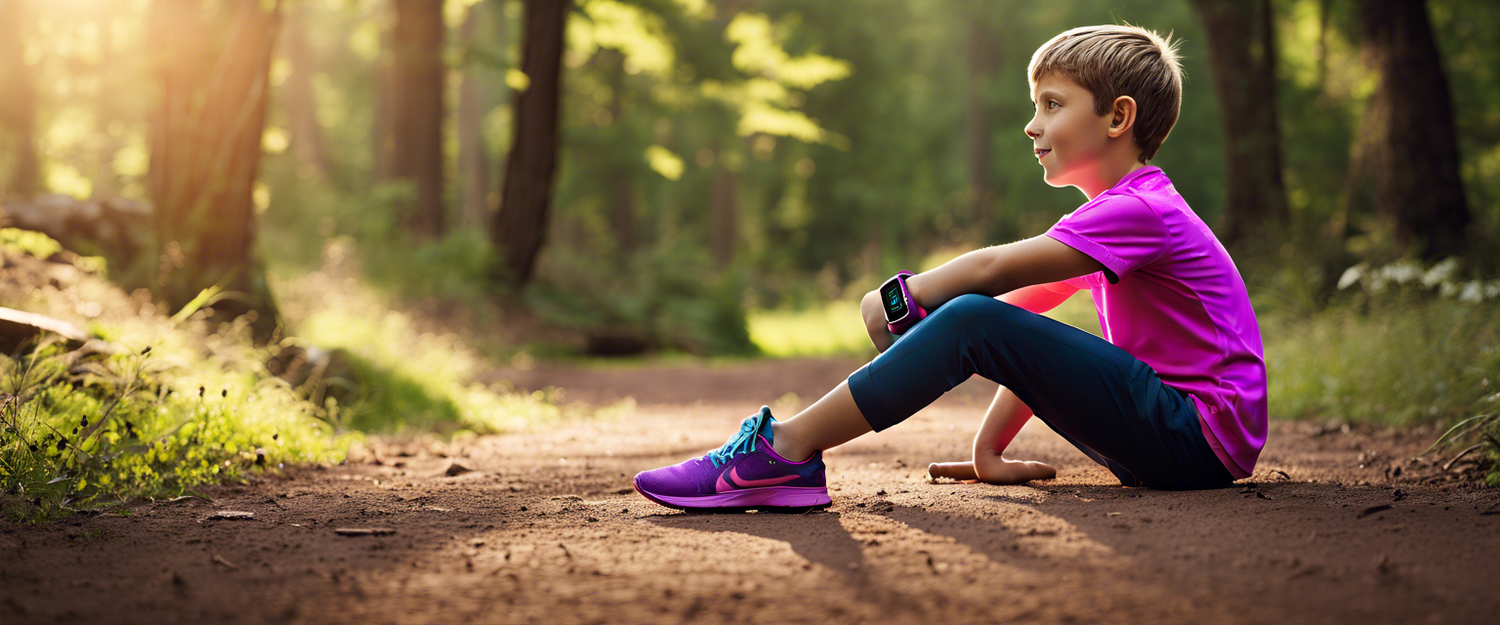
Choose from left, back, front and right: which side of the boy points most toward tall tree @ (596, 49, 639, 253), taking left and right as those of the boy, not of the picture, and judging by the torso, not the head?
right

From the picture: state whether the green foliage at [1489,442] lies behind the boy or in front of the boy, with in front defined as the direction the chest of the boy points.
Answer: behind

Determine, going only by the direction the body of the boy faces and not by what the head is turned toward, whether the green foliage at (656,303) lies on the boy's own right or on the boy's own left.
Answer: on the boy's own right

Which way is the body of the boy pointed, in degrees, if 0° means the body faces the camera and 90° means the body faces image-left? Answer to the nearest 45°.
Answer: approximately 90°

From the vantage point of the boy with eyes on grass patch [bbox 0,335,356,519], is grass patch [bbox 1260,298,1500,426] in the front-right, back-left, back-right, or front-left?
back-right

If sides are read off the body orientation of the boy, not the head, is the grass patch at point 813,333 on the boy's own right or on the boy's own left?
on the boy's own right

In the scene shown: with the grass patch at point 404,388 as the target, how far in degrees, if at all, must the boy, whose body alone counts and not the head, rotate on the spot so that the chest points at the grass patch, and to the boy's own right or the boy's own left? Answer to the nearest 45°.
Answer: approximately 45° to the boy's own right

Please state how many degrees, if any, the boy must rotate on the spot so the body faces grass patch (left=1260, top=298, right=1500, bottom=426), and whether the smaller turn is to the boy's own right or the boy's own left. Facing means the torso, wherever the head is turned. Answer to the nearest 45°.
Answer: approximately 135° to the boy's own right

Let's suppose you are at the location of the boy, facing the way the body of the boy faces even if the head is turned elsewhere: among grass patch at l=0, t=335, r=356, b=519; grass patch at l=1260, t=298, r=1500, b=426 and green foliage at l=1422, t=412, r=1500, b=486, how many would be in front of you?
1

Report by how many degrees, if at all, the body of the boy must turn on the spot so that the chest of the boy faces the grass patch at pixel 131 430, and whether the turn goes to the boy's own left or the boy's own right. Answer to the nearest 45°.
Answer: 0° — they already face it

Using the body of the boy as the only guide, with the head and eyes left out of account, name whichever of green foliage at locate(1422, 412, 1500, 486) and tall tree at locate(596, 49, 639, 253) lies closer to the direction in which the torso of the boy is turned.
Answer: the tall tree

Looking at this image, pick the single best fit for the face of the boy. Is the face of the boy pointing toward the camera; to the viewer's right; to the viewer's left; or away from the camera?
to the viewer's left
